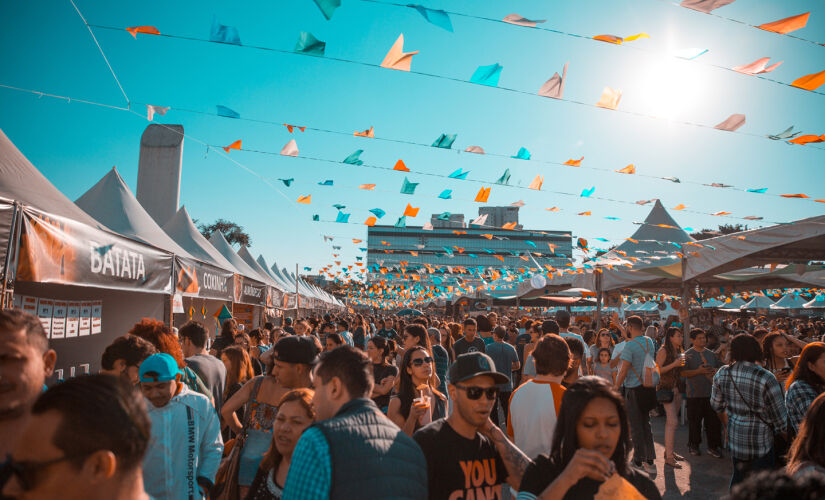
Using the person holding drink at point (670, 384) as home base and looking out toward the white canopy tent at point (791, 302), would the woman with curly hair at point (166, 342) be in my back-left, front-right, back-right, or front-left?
back-left

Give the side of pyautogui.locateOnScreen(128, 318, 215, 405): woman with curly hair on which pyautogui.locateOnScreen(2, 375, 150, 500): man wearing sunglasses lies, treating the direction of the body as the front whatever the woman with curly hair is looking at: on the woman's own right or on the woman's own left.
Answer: on the woman's own left

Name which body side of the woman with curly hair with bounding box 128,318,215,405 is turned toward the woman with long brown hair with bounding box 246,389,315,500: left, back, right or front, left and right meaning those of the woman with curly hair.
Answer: back

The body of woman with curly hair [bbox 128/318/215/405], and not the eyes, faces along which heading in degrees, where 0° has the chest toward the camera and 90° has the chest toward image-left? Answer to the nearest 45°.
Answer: approximately 135°

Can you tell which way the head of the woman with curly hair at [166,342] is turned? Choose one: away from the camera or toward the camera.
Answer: away from the camera

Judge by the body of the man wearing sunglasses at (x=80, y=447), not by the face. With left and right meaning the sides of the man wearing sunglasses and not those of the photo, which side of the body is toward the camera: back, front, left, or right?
left

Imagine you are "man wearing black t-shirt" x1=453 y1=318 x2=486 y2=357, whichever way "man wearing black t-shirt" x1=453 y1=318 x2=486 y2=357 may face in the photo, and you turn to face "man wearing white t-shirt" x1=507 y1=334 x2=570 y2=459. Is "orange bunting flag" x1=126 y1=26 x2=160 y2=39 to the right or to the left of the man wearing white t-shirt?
right
